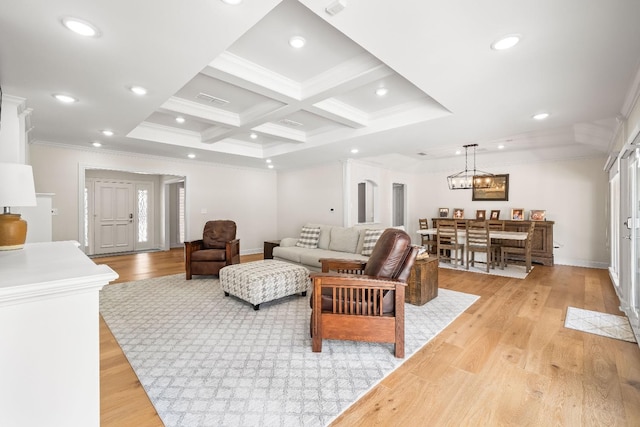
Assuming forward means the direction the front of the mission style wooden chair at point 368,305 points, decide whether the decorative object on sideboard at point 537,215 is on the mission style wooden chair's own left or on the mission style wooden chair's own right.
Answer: on the mission style wooden chair's own right

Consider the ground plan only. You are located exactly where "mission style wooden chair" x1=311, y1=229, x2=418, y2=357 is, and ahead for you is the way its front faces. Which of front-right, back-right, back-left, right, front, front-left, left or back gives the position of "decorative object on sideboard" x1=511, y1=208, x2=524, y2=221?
back-right

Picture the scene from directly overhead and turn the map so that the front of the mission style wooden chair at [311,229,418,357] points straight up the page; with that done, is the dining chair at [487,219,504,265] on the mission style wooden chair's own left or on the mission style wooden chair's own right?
on the mission style wooden chair's own right

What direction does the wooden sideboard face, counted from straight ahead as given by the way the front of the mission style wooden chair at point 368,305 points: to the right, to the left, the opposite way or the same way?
to the left

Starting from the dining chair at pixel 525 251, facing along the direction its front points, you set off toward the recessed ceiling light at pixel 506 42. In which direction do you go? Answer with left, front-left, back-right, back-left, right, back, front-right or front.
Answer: left

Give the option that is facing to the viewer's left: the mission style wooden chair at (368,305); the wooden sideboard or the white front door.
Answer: the mission style wooden chair

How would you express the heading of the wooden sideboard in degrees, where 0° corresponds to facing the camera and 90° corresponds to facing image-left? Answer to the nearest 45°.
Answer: approximately 0°

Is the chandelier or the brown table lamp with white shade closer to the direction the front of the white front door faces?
the brown table lamp with white shade

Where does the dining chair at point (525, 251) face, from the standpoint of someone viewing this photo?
facing to the left of the viewer

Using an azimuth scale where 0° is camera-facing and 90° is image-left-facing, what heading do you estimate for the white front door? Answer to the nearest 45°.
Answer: approximately 0°

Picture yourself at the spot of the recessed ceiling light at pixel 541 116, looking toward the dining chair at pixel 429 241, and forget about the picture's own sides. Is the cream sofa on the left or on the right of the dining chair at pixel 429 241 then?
left

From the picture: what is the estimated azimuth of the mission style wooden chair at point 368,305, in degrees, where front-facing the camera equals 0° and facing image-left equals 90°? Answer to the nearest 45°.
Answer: approximately 90°

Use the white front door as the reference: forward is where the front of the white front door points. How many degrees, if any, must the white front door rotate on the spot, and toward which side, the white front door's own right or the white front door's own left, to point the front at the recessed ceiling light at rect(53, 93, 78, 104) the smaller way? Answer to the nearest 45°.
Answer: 0° — it already faces it
